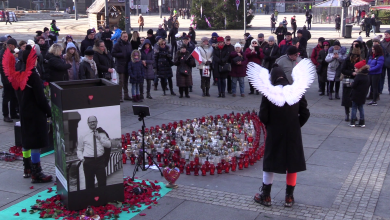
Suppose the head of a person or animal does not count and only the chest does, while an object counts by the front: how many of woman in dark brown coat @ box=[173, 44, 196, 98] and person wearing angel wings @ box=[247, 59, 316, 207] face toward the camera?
1

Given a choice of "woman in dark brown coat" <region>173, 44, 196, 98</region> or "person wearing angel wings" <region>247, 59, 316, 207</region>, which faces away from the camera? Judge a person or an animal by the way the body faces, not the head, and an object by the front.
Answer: the person wearing angel wings

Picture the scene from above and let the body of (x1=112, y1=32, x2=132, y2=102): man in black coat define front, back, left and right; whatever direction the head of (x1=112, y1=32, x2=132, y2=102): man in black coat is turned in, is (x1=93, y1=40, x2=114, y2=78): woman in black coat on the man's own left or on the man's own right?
on the man's own right

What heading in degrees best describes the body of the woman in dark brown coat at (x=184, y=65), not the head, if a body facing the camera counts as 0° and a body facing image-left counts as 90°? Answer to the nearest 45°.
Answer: approximately 0°

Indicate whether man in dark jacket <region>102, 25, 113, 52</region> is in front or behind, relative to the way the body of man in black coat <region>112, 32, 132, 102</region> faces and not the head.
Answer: behind

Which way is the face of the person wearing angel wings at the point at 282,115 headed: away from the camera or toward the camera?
away from the camera

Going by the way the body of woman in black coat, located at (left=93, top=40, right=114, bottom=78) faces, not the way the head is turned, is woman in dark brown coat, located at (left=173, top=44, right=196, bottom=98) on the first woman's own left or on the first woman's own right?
on the first woman's own left

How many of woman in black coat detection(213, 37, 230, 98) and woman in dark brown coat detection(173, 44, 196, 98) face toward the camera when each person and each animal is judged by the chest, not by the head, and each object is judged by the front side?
2

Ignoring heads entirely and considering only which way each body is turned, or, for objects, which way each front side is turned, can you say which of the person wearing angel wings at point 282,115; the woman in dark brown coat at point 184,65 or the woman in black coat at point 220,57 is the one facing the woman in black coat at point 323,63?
the person wearing angel wings

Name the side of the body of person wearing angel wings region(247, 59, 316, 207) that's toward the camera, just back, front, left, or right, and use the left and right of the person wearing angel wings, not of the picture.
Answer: back

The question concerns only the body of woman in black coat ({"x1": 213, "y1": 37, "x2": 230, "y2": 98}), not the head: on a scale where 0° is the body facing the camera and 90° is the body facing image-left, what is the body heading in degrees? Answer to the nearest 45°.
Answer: approximately 0°

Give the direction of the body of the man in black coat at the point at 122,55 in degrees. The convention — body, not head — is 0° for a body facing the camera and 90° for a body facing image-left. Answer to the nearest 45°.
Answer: approximately 315°

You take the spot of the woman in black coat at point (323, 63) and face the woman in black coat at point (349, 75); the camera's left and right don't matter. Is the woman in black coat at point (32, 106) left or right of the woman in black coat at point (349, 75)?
right
